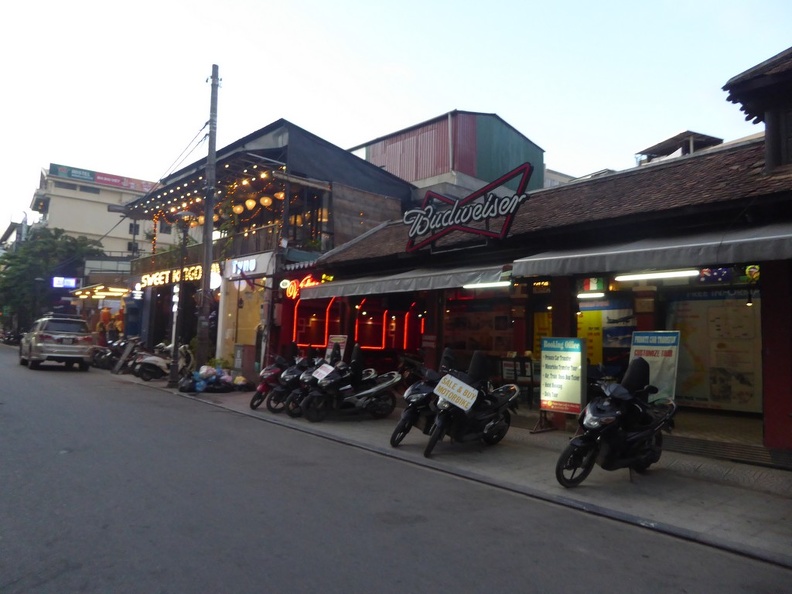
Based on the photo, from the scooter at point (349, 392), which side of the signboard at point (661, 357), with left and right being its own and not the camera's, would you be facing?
right

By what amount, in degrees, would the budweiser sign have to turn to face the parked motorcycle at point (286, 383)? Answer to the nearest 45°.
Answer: approximately 45° to its right

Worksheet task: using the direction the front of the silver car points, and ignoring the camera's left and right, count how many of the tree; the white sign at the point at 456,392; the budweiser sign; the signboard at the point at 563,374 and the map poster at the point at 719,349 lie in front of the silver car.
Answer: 1

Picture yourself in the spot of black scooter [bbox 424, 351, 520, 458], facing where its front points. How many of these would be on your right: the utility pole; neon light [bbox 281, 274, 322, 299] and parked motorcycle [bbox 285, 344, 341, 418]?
3

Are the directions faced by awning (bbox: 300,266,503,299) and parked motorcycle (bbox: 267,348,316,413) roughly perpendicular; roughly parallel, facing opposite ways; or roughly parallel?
roughly parallel

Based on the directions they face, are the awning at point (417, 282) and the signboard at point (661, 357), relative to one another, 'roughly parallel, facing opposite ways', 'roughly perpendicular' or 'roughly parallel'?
roughly parallel

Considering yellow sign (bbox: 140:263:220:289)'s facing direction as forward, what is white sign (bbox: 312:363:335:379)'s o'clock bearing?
The white sign is roughly at 10 o'clock from the yellow sign.

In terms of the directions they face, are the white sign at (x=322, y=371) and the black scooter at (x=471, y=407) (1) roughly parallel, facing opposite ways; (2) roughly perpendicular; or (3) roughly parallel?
roughly parallel

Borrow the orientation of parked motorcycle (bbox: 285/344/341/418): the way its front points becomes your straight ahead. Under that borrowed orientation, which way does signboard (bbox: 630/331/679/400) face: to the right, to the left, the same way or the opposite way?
the same way

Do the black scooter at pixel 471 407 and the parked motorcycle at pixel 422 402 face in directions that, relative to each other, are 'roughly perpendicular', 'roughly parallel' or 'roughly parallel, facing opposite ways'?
roughly parallel

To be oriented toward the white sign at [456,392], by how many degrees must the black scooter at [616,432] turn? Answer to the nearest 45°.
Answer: approximately 45° to its right

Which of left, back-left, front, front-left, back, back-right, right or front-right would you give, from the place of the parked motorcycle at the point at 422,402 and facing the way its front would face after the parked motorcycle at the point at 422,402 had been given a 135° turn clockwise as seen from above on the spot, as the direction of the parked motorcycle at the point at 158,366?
front-left

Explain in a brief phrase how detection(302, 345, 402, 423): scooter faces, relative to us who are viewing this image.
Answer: facing the viewer and to the left of the viewer

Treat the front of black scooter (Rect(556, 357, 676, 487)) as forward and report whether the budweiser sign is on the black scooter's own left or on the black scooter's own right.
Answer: on the black scooter's own right

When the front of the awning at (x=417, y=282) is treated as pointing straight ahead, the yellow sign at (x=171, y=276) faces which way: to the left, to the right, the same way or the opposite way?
the same way
